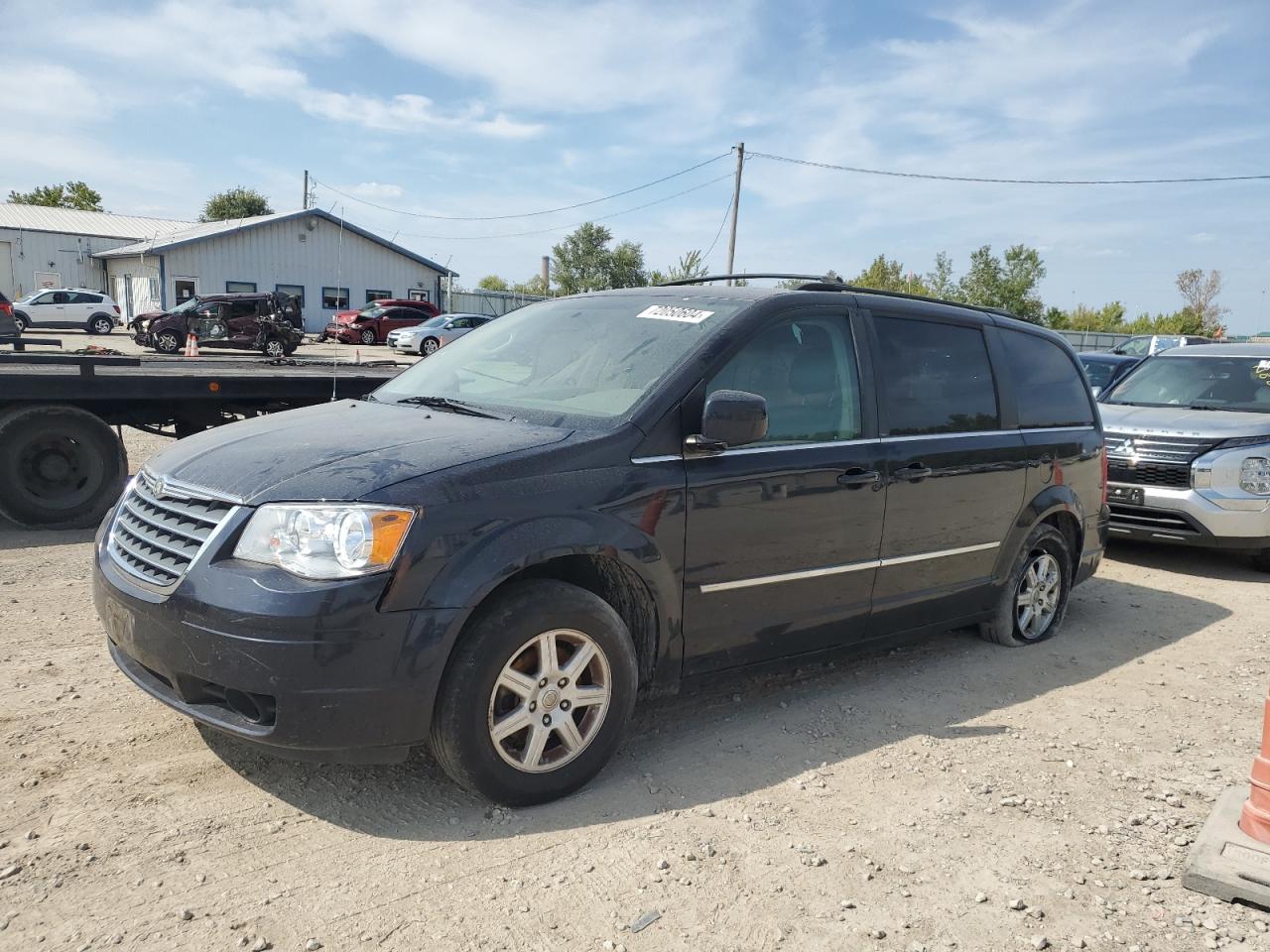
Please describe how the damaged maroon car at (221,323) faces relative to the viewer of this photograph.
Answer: facing to the left of the viewer

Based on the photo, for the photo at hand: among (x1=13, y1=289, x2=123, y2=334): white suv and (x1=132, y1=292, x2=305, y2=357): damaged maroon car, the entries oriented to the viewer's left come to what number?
2

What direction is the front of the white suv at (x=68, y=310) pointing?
to the viewer's left

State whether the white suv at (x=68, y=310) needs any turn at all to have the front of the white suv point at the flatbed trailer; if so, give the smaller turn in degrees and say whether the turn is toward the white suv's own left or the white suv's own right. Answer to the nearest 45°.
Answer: approximately 90° to the white suv's own left

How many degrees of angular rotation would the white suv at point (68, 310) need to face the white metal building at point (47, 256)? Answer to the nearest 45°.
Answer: approximately 90° to its right

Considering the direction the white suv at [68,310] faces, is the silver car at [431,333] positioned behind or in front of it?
behind

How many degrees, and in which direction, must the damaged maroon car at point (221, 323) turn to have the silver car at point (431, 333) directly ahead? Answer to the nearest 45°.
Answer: approximately 180°
